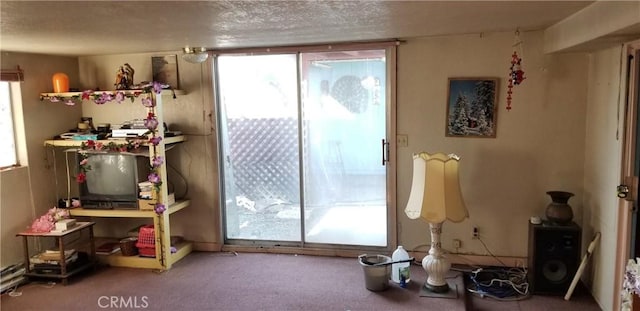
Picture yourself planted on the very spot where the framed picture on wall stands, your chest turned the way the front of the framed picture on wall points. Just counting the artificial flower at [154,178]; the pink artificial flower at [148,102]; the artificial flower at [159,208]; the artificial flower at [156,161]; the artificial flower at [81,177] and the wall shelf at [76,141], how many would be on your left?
0

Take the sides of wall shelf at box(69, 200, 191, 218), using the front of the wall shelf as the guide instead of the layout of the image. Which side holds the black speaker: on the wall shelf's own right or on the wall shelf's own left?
on the wall shelf's own left

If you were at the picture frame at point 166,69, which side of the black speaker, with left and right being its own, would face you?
right

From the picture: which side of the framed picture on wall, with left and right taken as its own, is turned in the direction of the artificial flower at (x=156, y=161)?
right

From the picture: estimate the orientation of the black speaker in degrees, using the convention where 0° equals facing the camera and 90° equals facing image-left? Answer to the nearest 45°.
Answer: approximately 0°

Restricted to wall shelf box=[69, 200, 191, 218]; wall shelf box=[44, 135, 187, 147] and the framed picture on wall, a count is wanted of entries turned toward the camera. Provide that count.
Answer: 3

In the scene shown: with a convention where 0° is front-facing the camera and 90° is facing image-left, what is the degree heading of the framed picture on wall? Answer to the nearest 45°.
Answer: approximately 0°

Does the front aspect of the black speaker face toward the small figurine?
no

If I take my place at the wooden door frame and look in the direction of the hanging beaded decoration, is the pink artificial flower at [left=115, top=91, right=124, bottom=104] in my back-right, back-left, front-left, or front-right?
front-left

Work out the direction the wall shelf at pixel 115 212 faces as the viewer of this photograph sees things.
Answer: facing the viewer

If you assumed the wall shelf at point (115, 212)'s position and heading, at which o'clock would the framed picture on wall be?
The framed picture on wall is roughly at 10 o'clock from the wall shelf.

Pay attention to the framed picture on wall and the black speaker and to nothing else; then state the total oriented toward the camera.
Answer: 2

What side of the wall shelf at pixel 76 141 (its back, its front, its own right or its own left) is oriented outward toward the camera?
front

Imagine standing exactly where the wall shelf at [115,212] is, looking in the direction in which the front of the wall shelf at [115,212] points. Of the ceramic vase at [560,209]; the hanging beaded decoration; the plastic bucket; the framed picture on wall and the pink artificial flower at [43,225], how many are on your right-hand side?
1

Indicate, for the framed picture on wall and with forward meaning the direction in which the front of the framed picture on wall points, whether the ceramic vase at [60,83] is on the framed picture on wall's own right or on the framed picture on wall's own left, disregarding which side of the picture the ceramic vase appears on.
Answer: on the framed picture on wall's own right

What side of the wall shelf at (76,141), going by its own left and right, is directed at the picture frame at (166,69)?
left

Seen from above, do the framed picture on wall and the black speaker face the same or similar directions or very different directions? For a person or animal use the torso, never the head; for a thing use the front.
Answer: same or similar directions
